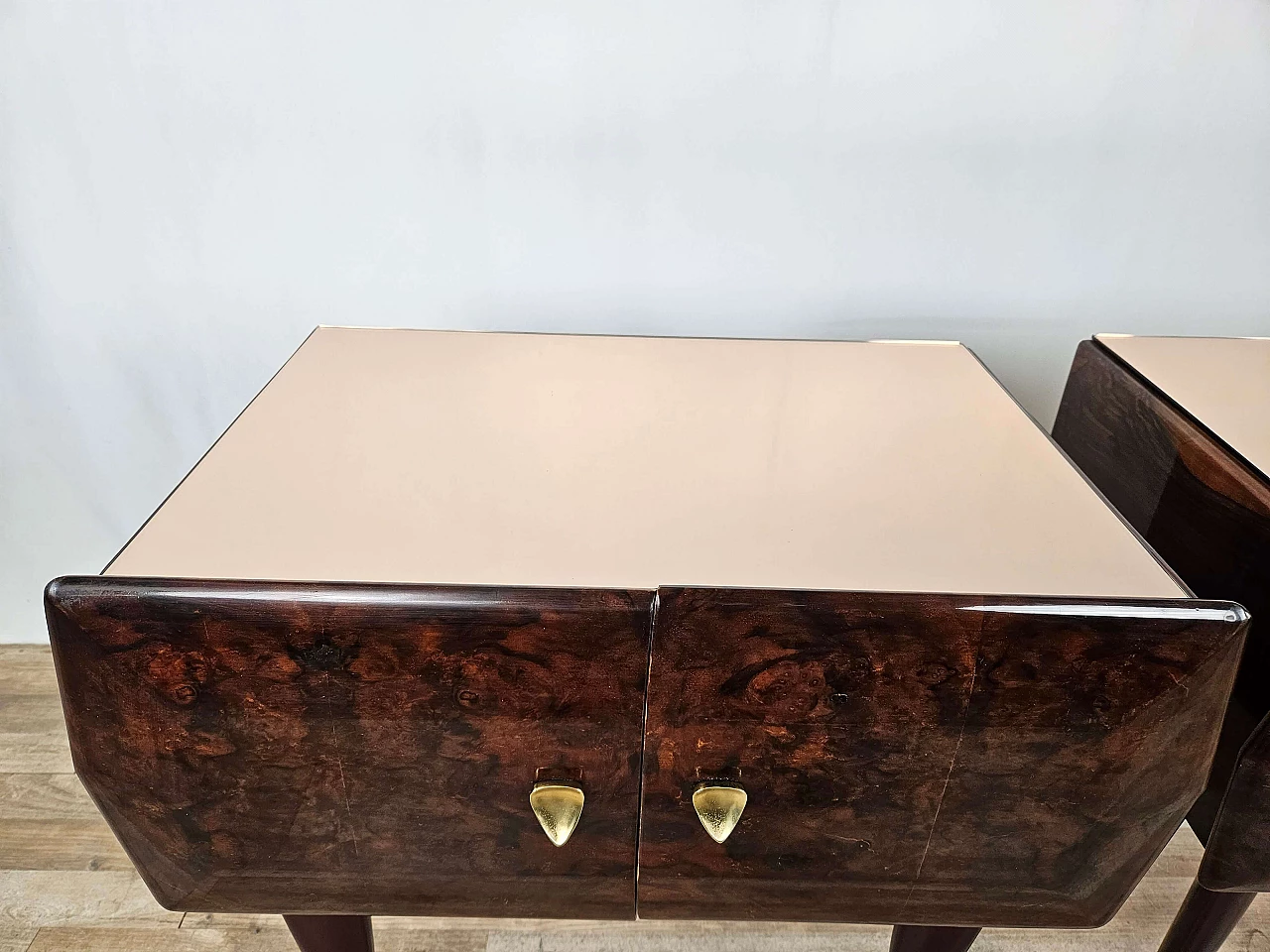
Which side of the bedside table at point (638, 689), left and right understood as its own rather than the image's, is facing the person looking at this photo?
front
